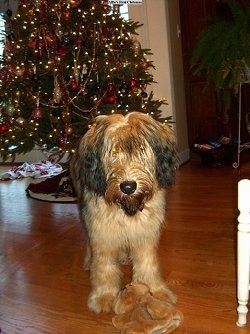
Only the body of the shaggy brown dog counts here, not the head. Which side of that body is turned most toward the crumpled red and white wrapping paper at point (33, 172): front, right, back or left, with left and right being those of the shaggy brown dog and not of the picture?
back

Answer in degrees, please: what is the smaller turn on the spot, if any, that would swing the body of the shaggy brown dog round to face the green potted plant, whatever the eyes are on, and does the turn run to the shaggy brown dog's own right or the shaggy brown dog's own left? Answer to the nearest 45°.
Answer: approximately 135° to the shaggy brown dog's own left

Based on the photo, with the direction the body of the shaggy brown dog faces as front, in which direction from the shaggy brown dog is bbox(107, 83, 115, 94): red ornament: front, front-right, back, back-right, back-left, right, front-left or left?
back

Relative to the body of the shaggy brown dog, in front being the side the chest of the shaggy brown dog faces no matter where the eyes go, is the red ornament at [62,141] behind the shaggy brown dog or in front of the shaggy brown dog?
behind

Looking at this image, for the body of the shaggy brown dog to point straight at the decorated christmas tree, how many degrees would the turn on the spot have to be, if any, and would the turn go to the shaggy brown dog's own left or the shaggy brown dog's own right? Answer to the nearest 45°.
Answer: approximately 180°

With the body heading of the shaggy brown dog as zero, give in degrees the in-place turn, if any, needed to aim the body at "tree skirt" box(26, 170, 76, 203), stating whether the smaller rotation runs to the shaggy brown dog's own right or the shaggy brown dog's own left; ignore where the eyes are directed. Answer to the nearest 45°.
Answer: approximately 180°

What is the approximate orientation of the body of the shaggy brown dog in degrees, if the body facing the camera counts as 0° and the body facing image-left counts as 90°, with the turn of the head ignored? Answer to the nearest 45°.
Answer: approximately 0°
